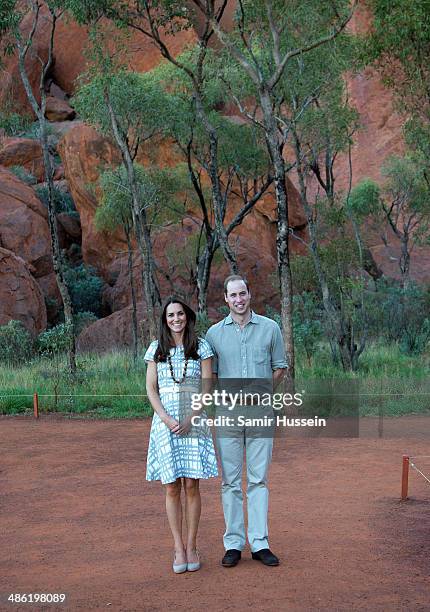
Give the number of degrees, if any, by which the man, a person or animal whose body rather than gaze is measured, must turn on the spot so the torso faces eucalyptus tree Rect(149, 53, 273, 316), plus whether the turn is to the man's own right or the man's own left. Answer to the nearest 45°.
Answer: approximately 180°

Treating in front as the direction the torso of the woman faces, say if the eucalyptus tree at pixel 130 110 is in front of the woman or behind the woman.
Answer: behind

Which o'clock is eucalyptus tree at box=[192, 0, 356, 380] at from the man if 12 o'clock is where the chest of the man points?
The eucalyptus tree is roughly at 6 o'clock from the man.

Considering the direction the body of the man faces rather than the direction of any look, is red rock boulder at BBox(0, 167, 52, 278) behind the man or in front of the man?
behind

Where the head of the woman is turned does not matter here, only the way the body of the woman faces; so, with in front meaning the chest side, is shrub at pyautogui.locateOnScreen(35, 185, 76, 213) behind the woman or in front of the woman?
behind

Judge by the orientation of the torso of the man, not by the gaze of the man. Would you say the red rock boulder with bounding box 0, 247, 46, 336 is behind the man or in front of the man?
behind

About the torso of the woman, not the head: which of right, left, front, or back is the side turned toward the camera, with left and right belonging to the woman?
front

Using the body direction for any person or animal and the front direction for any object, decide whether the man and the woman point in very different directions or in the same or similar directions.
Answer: same or similar directions

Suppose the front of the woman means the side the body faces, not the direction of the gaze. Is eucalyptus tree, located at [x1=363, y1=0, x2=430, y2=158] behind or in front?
behind

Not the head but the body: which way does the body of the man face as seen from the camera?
toward the camera

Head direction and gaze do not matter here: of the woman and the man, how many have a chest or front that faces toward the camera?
2

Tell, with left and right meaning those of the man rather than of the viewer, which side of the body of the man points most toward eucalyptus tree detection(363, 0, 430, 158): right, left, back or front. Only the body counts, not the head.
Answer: back

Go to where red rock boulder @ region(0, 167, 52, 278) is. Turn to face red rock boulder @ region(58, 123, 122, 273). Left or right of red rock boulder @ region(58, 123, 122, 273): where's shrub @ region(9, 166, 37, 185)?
left

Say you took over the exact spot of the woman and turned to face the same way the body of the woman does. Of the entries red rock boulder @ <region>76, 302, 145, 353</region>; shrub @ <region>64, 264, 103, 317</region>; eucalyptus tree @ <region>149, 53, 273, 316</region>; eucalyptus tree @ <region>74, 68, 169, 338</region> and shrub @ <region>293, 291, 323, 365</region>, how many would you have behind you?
5

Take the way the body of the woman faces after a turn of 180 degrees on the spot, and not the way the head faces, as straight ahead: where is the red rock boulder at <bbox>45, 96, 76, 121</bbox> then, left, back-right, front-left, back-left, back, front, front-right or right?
front
